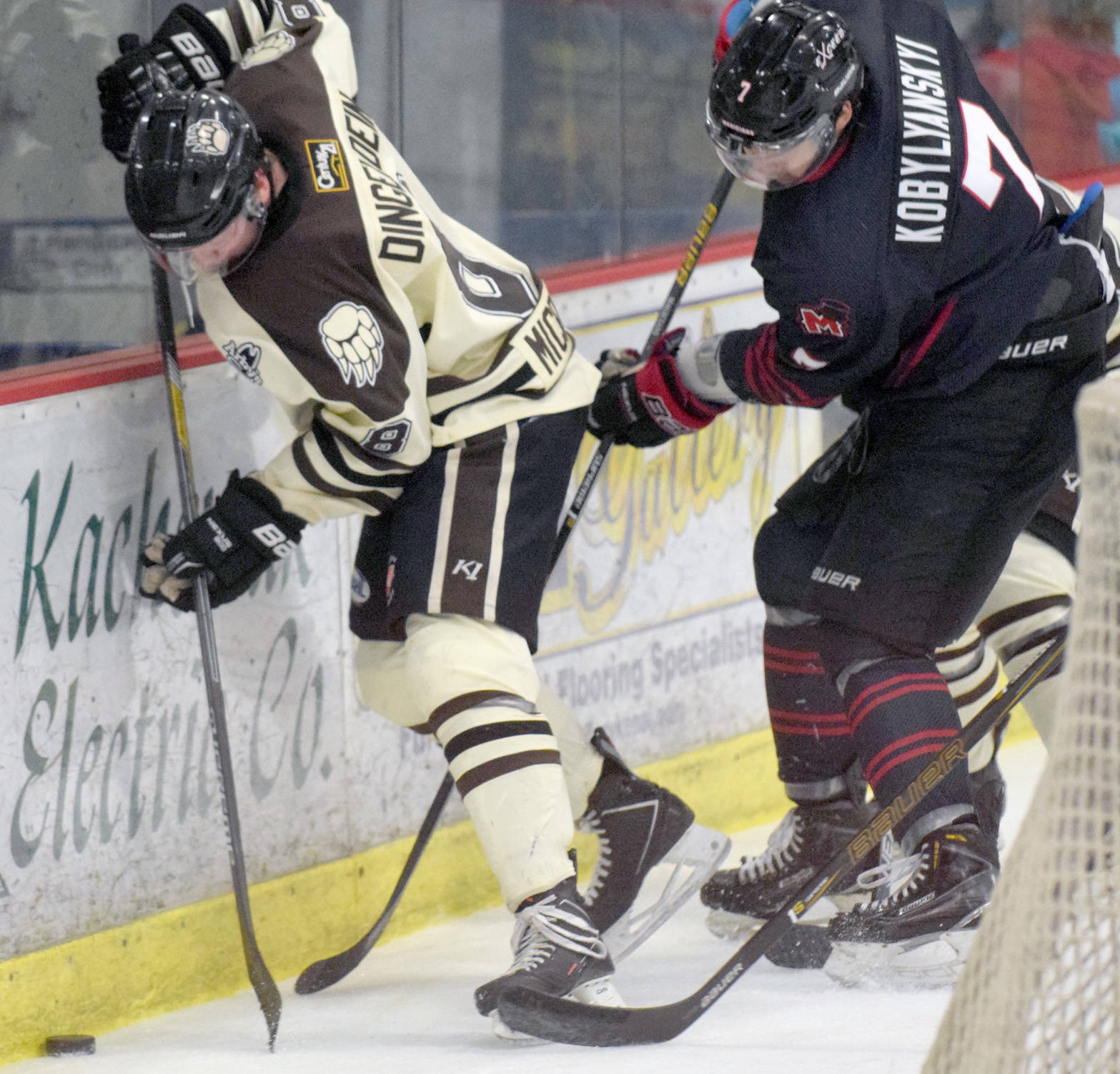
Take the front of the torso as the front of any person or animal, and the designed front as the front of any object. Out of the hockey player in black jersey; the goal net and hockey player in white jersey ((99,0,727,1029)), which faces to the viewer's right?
the goal net

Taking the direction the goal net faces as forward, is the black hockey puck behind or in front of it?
behind

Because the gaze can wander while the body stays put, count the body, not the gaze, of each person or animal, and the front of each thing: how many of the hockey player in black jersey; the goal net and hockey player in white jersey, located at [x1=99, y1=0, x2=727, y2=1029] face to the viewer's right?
1

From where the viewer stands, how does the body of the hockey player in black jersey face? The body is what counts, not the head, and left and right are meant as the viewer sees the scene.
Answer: facing to the left of the viewer

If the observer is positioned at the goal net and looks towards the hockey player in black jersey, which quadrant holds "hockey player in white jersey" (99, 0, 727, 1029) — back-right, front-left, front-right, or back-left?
front-left

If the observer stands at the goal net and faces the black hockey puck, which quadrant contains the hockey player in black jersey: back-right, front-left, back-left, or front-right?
front-right

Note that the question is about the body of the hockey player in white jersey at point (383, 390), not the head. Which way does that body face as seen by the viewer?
to the viewer's left

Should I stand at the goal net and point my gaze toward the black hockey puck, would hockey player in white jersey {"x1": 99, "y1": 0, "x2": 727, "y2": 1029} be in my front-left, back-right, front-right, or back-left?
front-right

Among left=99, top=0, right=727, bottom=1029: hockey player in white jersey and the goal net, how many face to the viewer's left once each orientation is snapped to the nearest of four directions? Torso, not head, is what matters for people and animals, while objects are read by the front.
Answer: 1

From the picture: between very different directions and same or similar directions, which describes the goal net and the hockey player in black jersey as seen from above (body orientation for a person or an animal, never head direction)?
very different directions

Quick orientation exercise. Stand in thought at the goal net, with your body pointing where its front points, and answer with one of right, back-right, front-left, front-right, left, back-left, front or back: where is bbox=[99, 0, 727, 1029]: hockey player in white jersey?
back-left

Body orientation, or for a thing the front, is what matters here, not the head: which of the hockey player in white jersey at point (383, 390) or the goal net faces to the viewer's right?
the goal net

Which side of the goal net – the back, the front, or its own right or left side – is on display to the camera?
right
